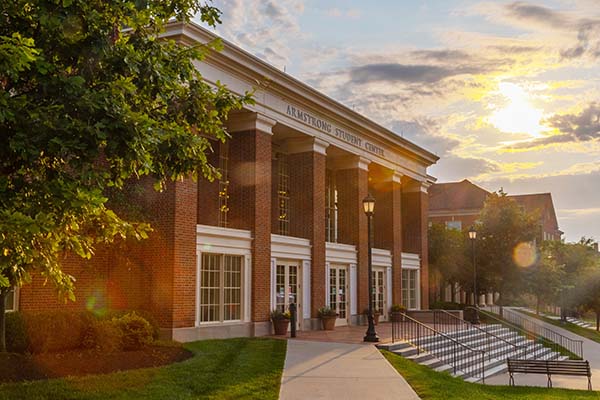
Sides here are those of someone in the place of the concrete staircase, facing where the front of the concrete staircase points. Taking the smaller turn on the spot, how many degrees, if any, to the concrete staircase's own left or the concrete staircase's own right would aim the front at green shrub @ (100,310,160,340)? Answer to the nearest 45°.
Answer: approximately 90° to the concrete staircase's own right

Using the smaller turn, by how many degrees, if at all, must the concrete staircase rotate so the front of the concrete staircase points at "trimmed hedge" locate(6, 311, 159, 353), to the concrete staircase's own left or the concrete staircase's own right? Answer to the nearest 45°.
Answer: approximately 90° to the concrete staircase's own right

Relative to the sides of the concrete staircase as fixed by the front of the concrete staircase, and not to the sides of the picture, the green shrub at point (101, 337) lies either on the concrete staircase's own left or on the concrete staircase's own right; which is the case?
on the concrete staircase's own right

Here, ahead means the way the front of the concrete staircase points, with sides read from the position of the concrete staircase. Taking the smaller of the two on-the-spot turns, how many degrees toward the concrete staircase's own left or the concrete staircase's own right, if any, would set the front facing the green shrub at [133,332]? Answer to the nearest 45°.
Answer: approximately 90° to the concrete staircase's own right

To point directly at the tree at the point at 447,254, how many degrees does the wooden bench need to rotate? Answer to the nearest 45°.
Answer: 0° — it already faces it

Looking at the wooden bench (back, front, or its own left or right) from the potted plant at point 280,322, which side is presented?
left

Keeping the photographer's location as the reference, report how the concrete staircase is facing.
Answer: facing the viewer and to the right of the viewer

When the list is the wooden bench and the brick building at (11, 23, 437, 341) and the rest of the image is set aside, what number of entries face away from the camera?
1

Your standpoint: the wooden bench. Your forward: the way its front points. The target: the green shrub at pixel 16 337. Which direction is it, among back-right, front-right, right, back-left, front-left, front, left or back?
back-left

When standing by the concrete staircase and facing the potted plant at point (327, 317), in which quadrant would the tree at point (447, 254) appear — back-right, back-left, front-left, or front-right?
front-right

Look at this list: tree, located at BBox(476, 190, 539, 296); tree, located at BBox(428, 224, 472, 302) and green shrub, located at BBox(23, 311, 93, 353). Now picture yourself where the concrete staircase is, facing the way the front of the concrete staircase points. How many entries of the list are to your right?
1

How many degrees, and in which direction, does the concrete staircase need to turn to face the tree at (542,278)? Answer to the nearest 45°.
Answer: approximately 135° to its left

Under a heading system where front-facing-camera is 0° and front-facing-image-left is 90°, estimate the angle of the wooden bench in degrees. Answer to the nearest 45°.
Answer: approximately 180°

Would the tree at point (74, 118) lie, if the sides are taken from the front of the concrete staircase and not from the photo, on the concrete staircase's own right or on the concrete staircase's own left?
on the concrete staircase's own right
